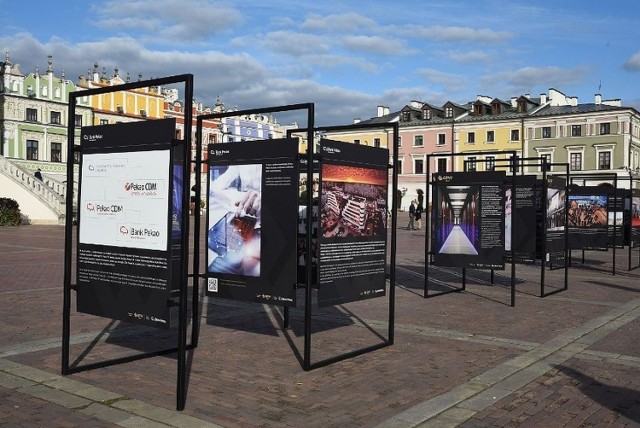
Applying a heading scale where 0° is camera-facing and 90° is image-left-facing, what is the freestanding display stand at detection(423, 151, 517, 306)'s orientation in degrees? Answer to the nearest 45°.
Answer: approximately 45°

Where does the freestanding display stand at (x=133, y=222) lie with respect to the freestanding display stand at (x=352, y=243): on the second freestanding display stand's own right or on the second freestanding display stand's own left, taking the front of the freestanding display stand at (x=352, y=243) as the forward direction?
on the second freestanding display stand's own right

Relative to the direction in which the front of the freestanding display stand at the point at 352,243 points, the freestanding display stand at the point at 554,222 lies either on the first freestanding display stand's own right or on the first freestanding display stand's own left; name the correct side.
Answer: on the first freestanding display stand's own left

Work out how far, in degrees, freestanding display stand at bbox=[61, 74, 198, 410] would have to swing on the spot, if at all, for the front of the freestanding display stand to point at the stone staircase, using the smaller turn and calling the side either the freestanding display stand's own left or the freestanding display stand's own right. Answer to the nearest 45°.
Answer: approximately 135° to the freestanding display stand's own right
